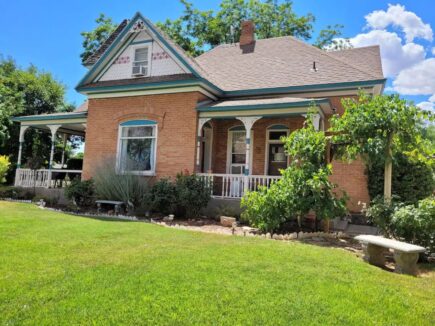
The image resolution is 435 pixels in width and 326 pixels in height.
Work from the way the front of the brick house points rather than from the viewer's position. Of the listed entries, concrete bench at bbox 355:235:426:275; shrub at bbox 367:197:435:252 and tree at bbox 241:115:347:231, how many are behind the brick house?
0

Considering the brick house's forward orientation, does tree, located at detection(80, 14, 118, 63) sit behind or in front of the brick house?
behind

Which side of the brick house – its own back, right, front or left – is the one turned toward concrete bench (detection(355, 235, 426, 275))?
front

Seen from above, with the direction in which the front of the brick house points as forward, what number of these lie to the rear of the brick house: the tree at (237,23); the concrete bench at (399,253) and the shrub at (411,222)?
1

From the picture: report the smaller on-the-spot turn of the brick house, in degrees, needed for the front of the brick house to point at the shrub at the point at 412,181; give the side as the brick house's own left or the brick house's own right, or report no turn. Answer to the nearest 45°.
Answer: approximately 90° to the brick house's own left

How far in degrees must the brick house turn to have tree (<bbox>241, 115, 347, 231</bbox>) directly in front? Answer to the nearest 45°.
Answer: approximately 45° to its left

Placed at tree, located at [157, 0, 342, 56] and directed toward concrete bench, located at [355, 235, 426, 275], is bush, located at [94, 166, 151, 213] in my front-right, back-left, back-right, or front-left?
front-right

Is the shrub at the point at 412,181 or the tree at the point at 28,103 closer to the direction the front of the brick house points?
the shrub

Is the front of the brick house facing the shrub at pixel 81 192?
no

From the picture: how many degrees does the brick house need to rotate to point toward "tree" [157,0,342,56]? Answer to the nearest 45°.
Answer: approximately 180°

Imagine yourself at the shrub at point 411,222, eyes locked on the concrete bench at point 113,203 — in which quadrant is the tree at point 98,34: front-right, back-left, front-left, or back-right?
front-right

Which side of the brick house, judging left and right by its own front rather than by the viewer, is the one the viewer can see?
front

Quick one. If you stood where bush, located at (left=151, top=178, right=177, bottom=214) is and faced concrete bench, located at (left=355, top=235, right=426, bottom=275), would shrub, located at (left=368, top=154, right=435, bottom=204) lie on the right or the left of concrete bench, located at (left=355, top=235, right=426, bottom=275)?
left

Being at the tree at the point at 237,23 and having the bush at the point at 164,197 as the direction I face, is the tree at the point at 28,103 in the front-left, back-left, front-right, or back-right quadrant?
front-right
